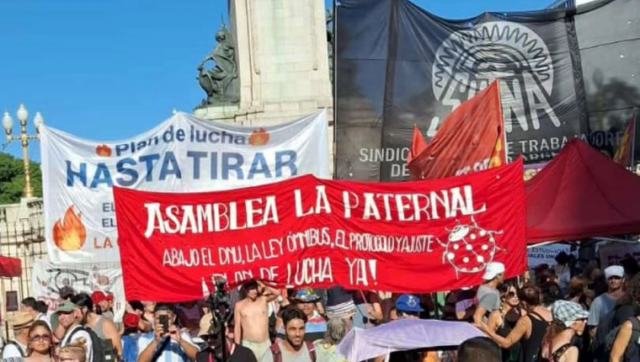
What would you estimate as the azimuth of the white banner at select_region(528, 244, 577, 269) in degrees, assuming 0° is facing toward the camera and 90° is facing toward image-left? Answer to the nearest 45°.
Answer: approximately 0°

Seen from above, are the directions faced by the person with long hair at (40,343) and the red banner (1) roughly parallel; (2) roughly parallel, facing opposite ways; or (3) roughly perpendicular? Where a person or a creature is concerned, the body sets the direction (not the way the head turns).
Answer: roughly parallel

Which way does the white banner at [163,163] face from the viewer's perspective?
toward the camera

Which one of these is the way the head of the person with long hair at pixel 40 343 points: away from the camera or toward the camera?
toward the camera

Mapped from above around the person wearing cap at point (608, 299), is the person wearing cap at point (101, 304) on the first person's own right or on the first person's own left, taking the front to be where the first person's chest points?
on the first person's own right

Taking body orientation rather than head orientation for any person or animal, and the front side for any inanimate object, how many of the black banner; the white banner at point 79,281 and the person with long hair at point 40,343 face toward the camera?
3

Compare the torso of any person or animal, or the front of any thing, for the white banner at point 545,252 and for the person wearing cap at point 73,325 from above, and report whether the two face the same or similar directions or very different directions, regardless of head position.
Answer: same or similar directions

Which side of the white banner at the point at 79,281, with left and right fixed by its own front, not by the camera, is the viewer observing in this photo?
front

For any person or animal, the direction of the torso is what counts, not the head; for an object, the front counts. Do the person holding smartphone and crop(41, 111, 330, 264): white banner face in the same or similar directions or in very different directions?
same or similar directions

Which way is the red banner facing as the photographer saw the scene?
facing the viewer

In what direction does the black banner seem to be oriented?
toward the camera

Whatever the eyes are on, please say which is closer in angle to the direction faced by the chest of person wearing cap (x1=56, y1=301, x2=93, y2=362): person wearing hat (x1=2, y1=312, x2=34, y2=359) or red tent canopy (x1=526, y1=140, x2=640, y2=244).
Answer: the person wearing hat
